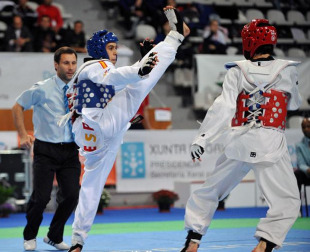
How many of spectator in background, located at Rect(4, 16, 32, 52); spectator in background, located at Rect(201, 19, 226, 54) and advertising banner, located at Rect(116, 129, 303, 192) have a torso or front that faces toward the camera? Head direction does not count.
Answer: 3

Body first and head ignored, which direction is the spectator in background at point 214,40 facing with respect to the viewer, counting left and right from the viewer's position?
facing the viewer

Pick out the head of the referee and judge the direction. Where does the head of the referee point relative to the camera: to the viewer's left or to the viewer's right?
to the viewer's right

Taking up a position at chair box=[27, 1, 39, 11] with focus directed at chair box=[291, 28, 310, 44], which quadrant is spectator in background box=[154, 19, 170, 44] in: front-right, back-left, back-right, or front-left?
front-right

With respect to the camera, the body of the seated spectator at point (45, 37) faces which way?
toward the camera

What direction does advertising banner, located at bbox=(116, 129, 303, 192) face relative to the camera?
toward the camera

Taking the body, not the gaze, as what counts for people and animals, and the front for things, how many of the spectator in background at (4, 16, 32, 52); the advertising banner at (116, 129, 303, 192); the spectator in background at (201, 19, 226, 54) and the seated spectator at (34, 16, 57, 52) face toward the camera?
4

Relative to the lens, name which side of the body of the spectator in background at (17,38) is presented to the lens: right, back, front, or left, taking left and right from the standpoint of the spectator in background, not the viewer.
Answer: front

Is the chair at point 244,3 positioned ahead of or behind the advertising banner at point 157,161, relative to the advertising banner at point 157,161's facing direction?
behind

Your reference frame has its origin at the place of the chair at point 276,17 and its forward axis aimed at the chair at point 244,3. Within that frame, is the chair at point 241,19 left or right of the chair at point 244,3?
left

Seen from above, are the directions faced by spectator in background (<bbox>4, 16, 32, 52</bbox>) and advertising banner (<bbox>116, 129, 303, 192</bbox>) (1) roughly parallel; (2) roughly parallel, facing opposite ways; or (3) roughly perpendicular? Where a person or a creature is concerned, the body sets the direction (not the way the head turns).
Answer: roughly parallel

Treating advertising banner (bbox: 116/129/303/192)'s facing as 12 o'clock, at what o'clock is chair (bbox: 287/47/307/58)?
The chair is roughly at 7 o'clock from the advertising banner.

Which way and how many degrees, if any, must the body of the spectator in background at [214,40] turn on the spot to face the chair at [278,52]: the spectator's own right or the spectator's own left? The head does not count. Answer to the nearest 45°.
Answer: approximately 135° to the spectator's own left

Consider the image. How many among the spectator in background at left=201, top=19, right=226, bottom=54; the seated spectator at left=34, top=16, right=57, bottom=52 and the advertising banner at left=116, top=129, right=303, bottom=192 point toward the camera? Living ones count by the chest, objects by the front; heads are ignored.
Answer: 3

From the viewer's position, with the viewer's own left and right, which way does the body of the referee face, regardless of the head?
facing the viewer and to the right of the viewer

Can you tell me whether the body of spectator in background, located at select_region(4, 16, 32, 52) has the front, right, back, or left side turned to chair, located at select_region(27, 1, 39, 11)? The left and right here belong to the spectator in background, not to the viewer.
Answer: back

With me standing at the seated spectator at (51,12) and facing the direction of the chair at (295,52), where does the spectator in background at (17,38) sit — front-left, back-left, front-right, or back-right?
back-right
